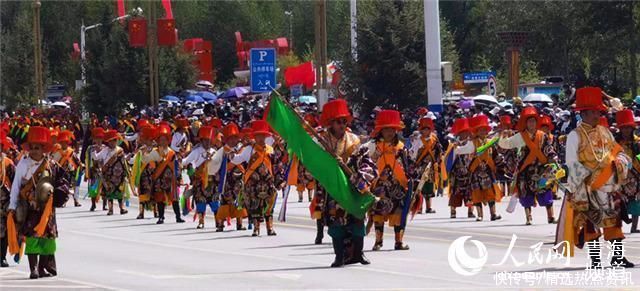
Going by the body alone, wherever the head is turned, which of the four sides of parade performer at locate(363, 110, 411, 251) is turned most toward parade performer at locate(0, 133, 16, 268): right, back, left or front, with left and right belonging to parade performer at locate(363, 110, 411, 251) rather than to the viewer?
right

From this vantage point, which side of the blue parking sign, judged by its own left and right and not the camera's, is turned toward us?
front

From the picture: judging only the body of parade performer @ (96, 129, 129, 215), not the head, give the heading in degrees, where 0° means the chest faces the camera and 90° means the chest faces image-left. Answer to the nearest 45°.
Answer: approximately 0°

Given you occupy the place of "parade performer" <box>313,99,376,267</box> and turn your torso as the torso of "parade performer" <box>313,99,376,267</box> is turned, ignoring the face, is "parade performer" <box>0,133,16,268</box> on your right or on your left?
on your right

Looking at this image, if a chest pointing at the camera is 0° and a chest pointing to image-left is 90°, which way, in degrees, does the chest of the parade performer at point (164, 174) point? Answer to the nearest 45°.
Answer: approximately 0°

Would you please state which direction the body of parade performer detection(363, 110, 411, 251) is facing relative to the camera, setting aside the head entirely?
toward the camera

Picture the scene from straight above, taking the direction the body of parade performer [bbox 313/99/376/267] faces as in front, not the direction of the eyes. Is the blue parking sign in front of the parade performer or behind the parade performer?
behind

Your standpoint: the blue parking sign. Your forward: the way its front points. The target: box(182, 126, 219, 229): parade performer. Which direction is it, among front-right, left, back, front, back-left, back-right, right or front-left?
front

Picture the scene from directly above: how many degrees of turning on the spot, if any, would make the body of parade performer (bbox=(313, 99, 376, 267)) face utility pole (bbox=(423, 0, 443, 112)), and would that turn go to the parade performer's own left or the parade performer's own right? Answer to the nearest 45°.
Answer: approximately 180°

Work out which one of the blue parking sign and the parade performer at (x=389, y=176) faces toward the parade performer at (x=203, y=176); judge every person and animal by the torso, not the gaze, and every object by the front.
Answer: the blue parking sign

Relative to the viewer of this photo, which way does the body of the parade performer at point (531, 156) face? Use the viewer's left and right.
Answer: facing the viewer
